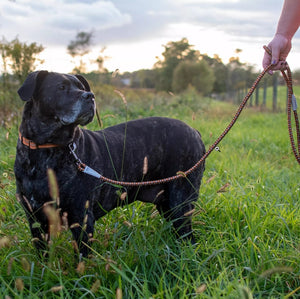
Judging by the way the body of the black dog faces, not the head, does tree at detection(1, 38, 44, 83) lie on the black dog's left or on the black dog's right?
on the black dog's right

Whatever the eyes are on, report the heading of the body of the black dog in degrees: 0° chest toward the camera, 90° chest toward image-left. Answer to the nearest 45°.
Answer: approximately 45°

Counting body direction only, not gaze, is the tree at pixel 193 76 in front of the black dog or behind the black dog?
behind
